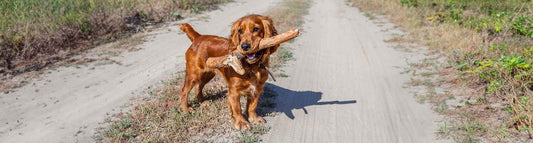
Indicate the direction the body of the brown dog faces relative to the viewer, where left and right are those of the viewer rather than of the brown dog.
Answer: facing the viewer and to the right of the viewer
